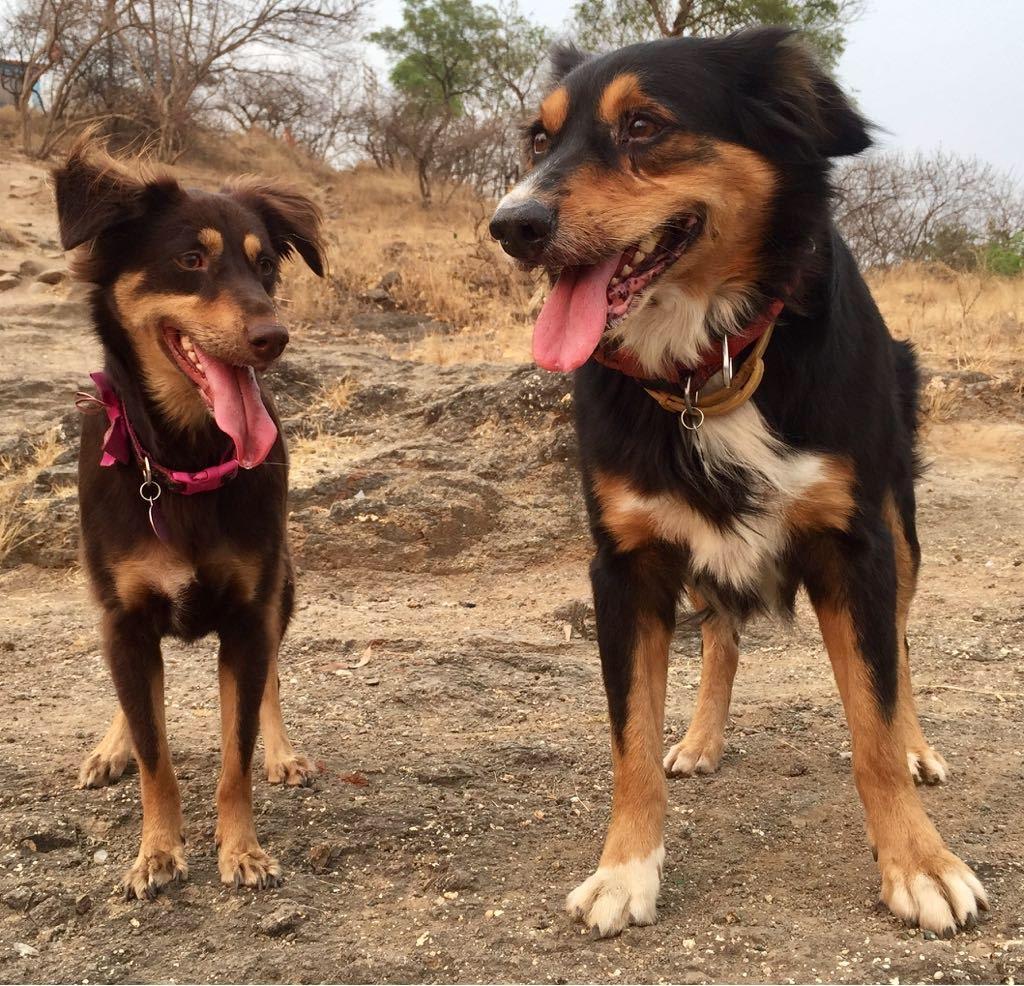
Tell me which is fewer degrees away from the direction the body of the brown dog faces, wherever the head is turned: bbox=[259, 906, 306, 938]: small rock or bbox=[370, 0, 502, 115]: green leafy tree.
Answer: the small rock

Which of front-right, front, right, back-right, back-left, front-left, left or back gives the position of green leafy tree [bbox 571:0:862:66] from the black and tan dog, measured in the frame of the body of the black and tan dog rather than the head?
back

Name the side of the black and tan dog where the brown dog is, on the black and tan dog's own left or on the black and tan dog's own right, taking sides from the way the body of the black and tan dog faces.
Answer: on the black and tan dog's own right

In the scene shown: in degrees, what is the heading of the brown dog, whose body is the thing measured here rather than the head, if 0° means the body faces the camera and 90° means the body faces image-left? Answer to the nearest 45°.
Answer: approximately 0°

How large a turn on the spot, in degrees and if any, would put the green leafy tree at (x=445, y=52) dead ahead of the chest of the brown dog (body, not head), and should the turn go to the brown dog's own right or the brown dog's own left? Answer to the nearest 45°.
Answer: approximately 180°

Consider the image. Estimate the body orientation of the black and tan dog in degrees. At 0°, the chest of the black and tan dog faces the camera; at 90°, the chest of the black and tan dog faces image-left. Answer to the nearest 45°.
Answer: approximately 0°

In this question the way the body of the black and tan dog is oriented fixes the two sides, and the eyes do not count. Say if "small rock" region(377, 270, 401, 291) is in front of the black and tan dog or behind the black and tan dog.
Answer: behind

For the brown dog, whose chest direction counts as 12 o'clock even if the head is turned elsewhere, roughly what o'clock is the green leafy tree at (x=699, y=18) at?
The green leafy tree is roughly at 7 o'clock from the brown dog.

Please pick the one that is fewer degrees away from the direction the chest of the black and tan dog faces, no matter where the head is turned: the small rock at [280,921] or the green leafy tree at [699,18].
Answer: the small rock

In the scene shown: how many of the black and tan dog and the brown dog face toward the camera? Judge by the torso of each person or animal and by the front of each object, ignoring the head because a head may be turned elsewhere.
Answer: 2

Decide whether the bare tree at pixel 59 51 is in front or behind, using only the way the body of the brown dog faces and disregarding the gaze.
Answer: behind
